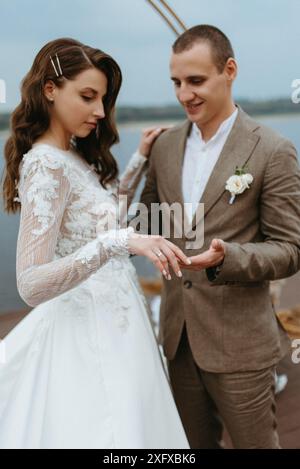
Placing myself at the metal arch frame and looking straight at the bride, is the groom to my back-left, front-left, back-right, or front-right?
front-left

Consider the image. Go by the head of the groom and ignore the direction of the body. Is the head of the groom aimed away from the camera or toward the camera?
toward the camera

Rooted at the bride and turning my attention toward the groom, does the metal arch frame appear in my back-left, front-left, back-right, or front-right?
front-left

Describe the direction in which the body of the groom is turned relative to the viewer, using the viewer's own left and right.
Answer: facing the viewer and to the left of the viewer
